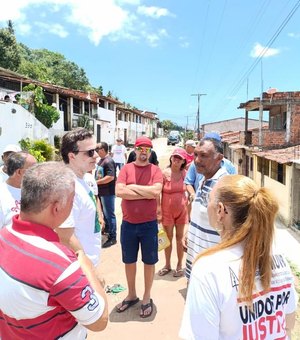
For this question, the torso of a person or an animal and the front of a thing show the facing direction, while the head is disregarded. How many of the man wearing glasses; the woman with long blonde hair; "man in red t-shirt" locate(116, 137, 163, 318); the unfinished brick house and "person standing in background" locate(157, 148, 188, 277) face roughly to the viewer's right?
1

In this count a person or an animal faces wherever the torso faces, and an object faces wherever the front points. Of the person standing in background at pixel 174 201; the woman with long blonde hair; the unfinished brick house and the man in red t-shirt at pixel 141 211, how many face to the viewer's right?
0

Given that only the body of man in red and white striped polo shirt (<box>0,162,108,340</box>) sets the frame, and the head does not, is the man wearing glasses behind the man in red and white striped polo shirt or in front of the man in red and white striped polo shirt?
in front

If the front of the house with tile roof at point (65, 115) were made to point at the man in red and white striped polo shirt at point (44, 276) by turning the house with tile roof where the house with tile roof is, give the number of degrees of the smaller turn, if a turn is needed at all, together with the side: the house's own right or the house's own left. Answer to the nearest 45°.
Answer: approximately 45° to the house's own right

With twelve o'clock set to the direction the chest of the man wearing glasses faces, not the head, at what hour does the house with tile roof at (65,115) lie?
The house with tile roof is roughly at 9 o'clock from the man wearing glasses.

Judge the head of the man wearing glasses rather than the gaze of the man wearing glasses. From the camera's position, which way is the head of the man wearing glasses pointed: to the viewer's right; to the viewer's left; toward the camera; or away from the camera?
to the viewer's right

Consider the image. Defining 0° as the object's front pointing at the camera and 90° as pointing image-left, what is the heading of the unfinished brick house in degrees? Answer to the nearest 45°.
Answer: approximately 45°

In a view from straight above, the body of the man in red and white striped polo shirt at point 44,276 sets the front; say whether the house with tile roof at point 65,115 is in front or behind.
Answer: in front

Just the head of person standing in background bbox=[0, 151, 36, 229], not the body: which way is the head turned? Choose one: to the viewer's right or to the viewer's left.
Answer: to the viewer's right

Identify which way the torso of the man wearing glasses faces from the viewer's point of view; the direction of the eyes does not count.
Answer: to the viewer's right

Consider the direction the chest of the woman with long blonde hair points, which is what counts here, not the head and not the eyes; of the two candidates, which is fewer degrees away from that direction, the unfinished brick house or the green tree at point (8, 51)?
the green tree

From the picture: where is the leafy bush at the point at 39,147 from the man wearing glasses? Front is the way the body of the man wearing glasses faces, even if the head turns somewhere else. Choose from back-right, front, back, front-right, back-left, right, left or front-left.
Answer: left

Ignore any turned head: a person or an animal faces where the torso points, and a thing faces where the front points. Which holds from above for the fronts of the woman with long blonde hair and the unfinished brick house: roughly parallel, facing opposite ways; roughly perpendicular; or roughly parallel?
roughly perpendicular

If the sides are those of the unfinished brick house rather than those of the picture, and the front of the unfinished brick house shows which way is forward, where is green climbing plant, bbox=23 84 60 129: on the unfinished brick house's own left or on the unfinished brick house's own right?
on the unfinished brick house's own right

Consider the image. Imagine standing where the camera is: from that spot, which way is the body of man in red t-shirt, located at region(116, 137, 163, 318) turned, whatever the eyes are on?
toward the camera

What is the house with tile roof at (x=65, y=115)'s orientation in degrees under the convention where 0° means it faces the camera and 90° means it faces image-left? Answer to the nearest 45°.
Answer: approximately 315°

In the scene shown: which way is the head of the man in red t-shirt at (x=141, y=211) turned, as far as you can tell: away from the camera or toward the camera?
toward the camera

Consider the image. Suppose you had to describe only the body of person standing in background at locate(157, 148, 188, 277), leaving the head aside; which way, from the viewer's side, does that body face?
toward the camera
